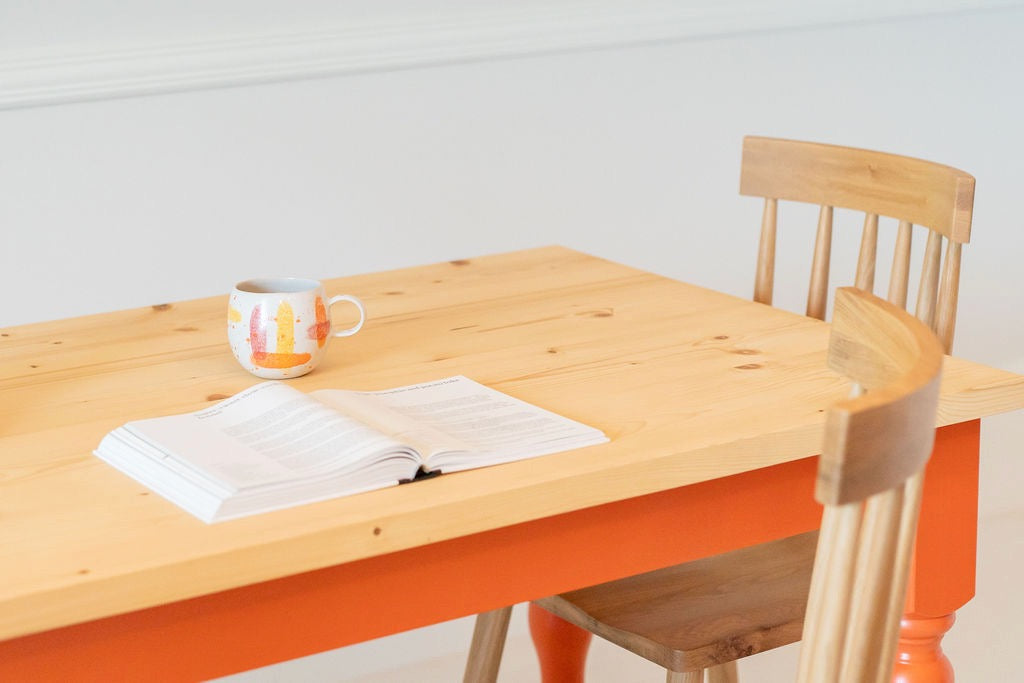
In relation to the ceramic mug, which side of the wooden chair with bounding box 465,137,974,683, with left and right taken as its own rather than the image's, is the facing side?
front

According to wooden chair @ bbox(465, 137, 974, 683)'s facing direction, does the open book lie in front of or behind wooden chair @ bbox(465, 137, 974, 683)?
in front

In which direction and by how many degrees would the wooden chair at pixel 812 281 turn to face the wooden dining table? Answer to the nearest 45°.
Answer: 0° — it already faces it

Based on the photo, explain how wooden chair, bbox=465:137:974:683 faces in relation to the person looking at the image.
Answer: facing the viewer and to the left of the viewer
